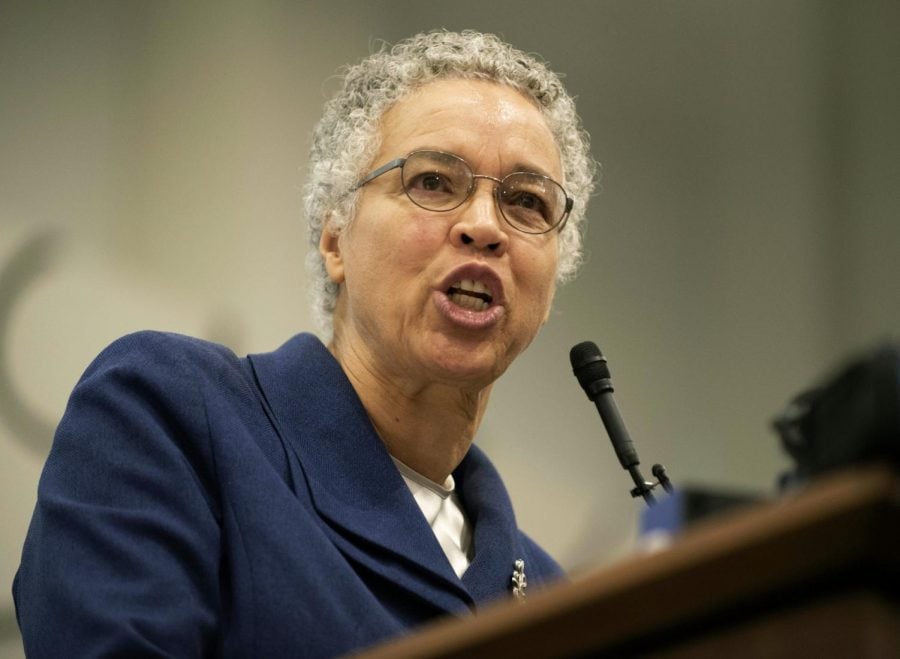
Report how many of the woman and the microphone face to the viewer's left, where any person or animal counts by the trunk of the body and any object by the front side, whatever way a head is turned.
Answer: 1

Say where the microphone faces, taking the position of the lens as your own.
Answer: facing to the left of the viewer

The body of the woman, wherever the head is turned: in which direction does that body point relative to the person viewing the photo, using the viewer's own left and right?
facing the viewer and to the right of the viewer

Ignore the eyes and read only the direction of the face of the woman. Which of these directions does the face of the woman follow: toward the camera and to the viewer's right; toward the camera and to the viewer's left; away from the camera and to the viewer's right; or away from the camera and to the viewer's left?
toward the camera and to the viewer's right

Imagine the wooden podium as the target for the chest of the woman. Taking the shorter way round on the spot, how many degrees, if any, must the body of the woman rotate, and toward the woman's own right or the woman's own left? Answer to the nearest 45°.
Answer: approximately 45° to the woman's own right
